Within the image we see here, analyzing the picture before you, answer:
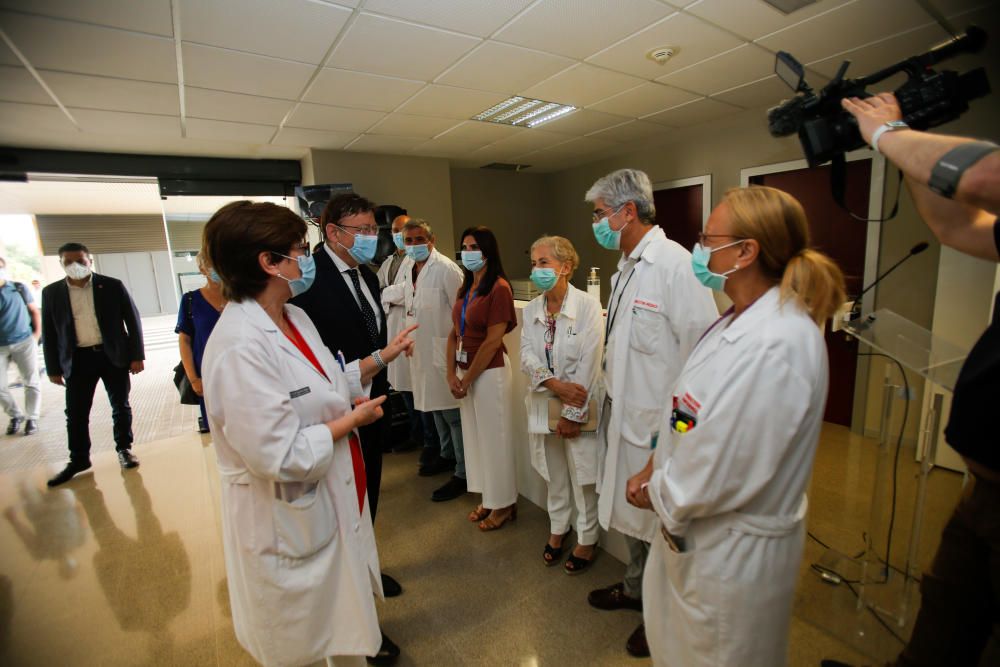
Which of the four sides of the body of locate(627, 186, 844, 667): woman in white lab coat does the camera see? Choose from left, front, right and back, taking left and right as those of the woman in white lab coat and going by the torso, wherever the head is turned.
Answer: left

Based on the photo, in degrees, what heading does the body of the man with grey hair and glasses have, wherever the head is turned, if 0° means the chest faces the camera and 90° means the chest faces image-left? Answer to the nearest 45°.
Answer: approximately 90°

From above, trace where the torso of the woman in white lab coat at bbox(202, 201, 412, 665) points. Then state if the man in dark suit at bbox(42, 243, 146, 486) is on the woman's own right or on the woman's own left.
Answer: on the woman's own left

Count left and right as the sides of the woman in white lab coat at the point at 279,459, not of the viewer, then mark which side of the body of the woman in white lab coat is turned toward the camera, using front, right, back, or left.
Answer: right

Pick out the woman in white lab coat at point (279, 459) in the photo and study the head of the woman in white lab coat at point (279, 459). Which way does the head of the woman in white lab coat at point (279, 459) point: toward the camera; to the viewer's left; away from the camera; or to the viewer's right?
to the viewer's right

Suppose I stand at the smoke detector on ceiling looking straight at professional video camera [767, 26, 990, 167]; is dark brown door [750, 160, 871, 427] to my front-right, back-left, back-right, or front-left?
back-left

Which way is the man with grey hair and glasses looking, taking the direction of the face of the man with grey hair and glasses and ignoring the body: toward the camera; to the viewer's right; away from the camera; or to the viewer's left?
to the viewer's left

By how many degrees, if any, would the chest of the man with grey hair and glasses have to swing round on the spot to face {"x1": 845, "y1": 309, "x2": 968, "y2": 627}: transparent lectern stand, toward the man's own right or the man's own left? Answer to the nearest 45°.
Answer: approximately 180°

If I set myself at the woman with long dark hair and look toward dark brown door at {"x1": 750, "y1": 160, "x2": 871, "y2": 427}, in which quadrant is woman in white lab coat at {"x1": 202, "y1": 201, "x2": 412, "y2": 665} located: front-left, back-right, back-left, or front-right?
back-right

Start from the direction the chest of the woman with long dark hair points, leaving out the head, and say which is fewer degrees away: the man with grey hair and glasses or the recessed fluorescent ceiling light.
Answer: the man with grey hair and glasses

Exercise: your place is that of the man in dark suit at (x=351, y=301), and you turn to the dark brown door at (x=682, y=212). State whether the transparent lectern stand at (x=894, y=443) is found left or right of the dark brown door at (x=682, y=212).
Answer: right

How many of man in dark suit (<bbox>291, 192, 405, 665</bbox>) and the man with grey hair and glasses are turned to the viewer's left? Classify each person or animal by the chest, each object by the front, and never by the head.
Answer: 1
